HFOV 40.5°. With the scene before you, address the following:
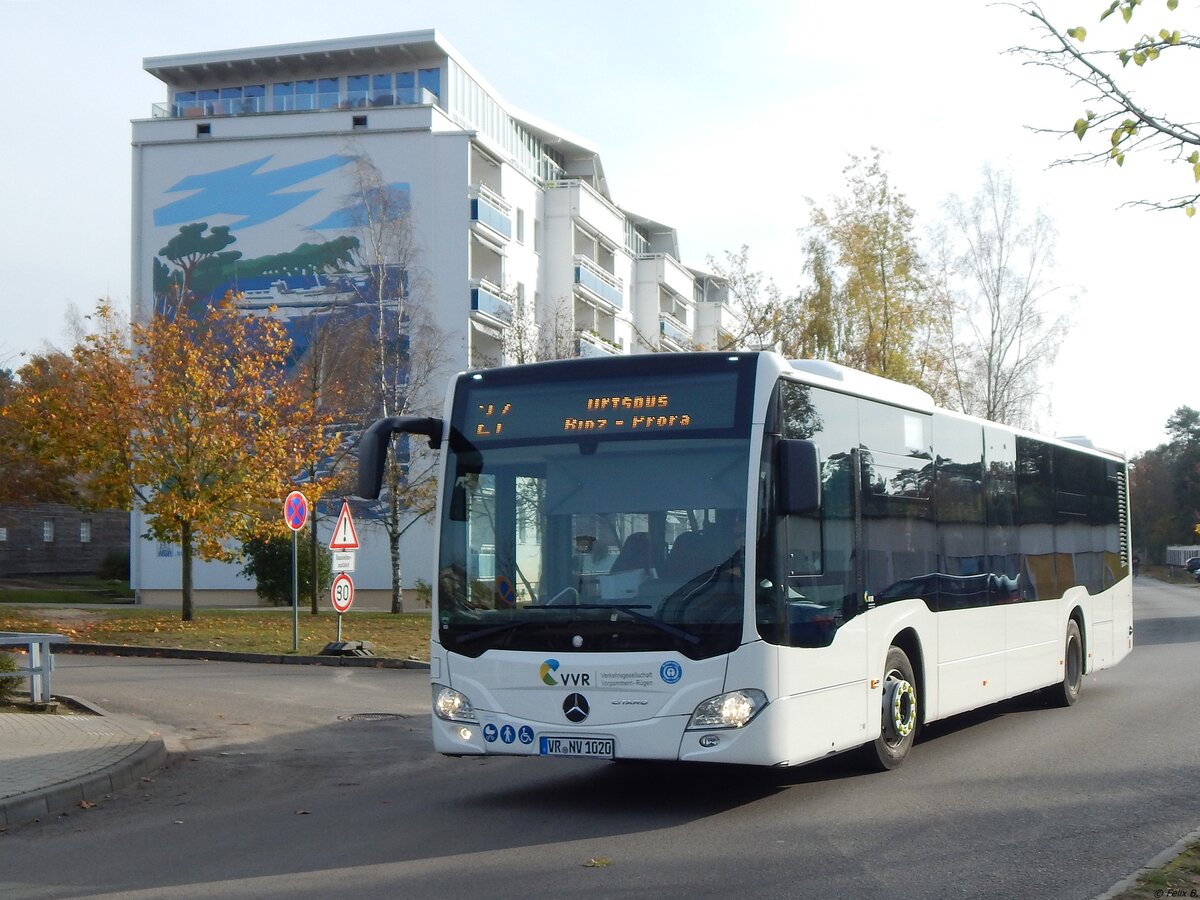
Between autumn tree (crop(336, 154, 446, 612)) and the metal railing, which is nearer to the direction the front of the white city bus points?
the metal railing

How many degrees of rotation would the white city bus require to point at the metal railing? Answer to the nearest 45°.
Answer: approximately 90° to its right

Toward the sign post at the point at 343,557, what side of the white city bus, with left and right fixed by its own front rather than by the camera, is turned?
right

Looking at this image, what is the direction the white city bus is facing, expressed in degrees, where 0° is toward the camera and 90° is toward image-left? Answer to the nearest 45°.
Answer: approximately 45°

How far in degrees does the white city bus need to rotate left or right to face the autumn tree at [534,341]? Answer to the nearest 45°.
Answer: approximately 135° to its right

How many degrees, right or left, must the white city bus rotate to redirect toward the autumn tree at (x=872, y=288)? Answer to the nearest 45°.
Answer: approximately 135° to its right

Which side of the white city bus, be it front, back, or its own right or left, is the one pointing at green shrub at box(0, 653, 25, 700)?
right

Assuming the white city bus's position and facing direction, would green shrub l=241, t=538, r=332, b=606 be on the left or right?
on its right
